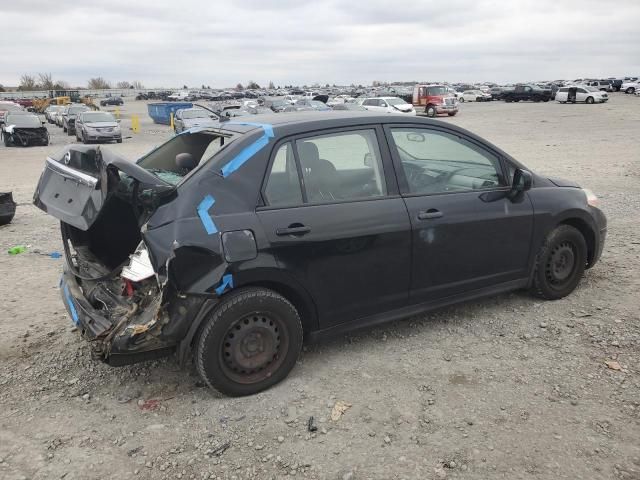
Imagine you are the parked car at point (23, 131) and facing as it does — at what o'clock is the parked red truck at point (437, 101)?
the parked red truck at point (437, 101) is roughly at 9 o'clock from the parked car at point (23, 131).

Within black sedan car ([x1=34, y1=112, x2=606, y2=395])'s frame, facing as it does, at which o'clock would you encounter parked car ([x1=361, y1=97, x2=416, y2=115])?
The parked car is roughly at 11 o'clock from the black sedan car.

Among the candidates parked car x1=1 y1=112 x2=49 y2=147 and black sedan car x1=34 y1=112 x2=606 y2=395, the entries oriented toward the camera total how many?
1

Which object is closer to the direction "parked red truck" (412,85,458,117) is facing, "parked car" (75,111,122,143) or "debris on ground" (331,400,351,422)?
the debris on ground

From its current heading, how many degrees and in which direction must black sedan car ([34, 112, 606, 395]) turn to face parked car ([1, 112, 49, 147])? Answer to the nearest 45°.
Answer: approximately 90° to its left

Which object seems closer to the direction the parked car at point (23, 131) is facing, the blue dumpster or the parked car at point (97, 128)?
the parked car

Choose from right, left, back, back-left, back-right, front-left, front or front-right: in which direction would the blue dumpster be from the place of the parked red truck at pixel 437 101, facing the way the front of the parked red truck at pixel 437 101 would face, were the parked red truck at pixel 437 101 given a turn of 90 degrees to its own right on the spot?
front-right

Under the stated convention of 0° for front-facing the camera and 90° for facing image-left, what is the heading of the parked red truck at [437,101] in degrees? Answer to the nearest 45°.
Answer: approximately 315°

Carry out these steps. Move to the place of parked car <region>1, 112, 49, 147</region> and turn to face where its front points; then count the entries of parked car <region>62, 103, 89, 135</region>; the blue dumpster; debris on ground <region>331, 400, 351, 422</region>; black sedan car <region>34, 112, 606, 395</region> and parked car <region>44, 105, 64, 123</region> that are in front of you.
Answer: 2

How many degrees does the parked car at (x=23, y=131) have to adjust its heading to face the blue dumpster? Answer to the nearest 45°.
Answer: approximately 135° to its left

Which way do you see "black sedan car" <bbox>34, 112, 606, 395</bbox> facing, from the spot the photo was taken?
facing away from the viewer and to the right of the viewer

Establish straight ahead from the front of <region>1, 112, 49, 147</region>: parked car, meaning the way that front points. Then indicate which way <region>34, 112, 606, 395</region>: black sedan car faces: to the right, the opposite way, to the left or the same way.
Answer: to the left
